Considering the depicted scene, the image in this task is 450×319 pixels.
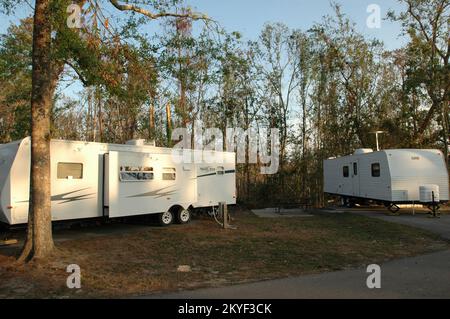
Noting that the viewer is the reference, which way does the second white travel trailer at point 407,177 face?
facing the viewer and to the right of the viewer

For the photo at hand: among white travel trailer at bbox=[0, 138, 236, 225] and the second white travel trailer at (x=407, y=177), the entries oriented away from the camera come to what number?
0

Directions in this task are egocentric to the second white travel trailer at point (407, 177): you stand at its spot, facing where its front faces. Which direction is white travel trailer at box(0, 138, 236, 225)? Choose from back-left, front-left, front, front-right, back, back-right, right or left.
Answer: right
